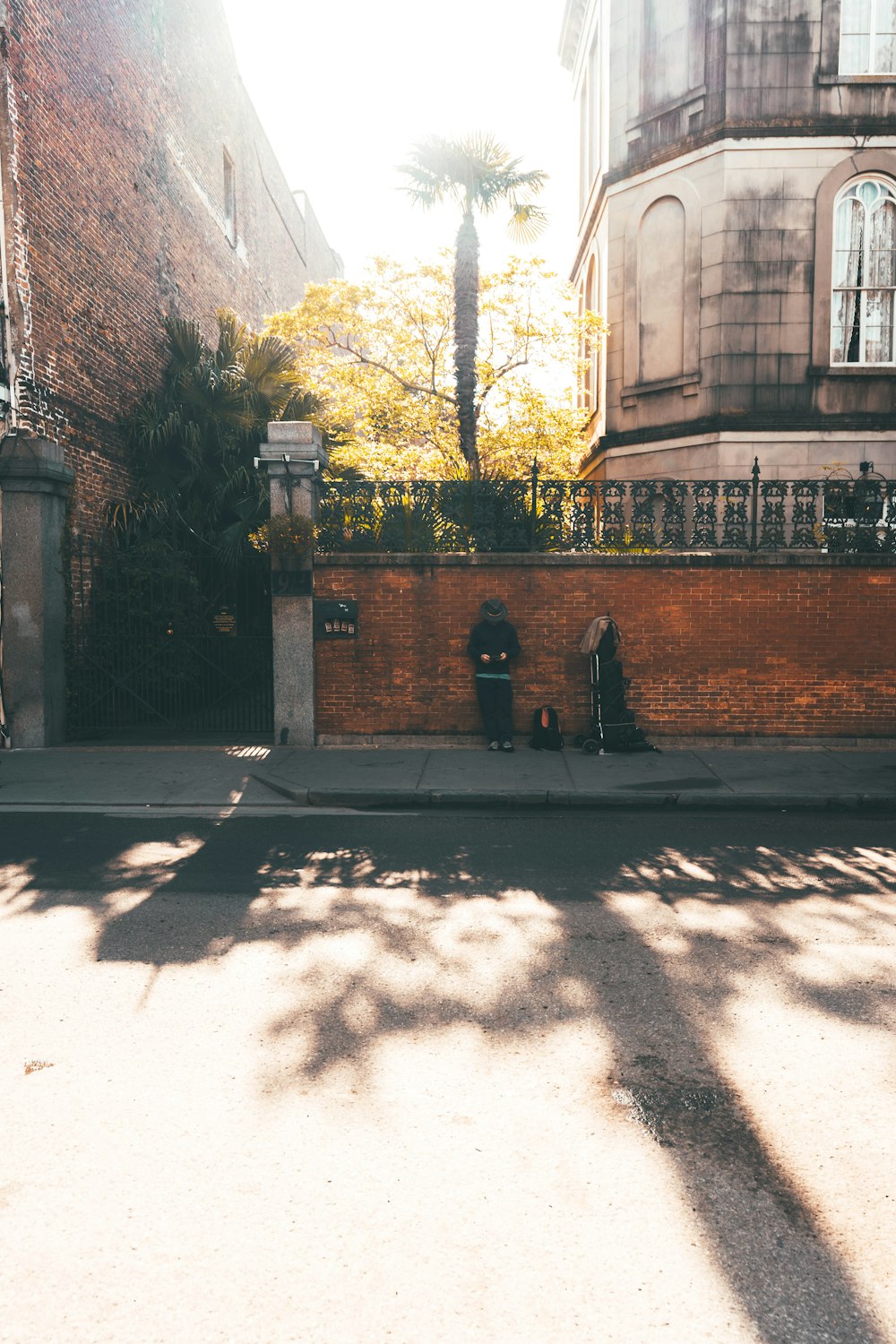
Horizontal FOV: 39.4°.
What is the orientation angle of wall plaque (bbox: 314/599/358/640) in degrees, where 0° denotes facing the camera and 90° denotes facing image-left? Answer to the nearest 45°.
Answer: approximately 0°

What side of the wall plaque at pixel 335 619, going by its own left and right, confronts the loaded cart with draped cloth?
left

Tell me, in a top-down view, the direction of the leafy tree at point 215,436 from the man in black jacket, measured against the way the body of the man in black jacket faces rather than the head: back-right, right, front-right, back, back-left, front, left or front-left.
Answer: back-right

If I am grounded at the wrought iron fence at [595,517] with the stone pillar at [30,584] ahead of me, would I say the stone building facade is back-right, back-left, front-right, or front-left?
back-right

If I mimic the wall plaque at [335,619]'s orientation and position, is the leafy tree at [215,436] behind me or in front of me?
behind

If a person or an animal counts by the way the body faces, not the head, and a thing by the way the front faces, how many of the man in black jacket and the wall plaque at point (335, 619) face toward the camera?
2

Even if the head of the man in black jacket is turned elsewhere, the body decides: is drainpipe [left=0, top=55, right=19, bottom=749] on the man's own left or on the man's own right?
on the man's own right

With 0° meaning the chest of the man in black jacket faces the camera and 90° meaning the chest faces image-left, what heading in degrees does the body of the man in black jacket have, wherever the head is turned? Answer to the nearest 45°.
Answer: approximately 0°

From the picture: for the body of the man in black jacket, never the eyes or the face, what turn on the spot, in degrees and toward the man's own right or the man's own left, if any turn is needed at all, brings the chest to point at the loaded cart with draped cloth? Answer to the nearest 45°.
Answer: approximately 90° to the man's own left
